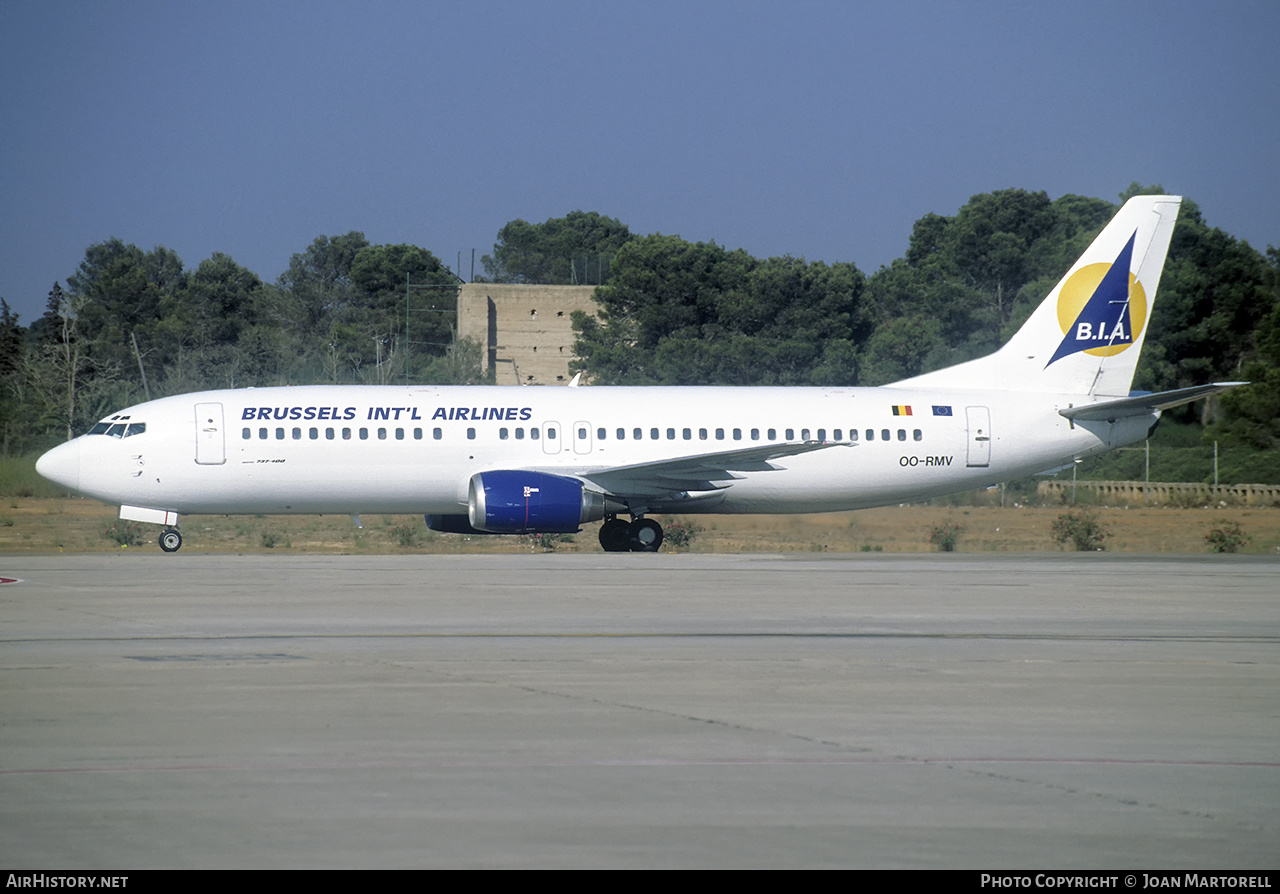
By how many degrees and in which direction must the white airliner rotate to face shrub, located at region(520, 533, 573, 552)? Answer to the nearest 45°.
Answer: approximately 45° to its right

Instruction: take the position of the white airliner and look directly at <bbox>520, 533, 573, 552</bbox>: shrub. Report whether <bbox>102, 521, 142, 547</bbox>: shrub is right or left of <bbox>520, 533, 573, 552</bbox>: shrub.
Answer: left

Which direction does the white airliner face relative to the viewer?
to the viewer's left

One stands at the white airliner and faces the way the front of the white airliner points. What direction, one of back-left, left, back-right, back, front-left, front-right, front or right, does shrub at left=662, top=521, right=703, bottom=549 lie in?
right

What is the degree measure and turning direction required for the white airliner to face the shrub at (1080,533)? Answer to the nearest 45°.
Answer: approximately 180°

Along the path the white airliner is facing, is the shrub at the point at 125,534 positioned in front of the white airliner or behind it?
in front

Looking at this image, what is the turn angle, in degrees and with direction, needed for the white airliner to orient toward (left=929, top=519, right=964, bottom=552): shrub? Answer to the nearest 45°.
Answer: approximately 180°
